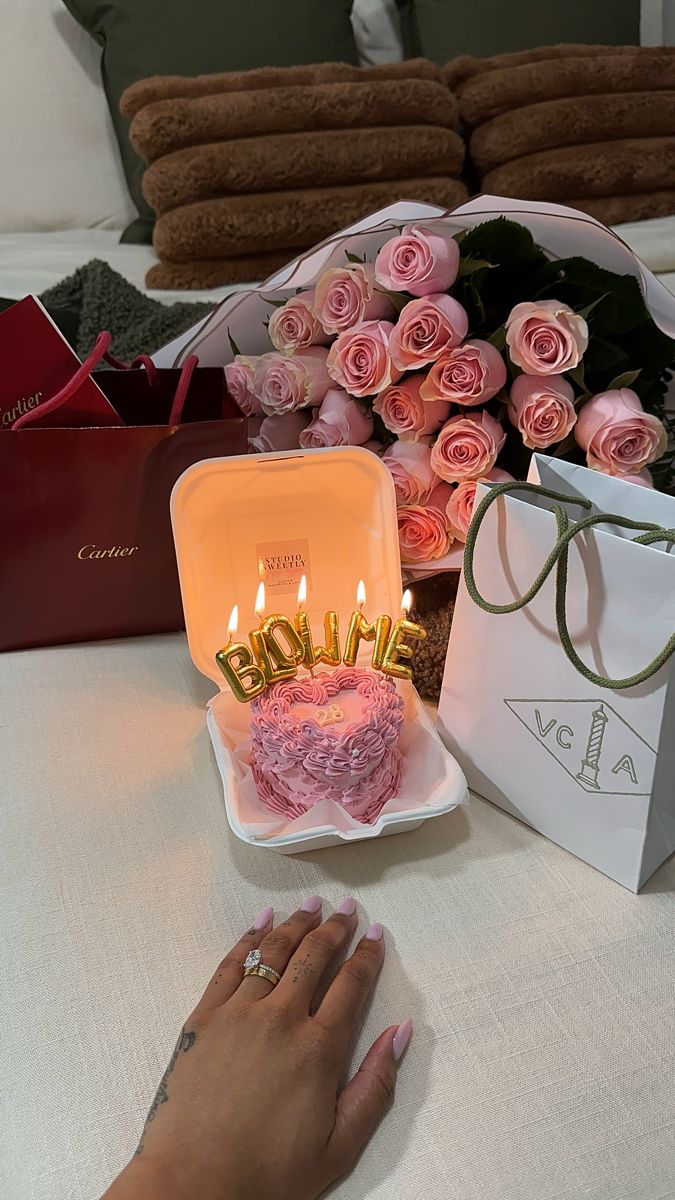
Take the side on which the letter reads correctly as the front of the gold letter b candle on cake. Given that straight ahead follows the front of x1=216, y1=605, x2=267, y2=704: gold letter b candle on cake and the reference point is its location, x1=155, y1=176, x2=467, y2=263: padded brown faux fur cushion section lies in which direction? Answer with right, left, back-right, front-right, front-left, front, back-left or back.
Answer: back

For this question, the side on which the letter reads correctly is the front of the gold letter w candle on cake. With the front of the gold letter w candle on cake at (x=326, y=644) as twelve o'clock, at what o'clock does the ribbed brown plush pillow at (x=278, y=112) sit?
The ribbed brown plush pillow is roughly at 6 o'clock from the gold letter w candle on cake.

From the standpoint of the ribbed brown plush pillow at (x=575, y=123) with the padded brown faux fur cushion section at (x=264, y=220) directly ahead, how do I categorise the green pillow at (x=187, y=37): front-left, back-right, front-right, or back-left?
front-right

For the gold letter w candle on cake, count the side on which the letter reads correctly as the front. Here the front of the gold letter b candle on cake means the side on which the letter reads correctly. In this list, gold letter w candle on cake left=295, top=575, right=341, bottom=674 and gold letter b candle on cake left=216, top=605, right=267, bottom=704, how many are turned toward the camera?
2

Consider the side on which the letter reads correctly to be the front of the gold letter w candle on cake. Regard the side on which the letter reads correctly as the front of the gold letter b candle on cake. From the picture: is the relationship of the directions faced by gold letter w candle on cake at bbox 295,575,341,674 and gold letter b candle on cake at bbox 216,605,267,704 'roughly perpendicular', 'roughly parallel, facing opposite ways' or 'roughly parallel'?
roughly parallel

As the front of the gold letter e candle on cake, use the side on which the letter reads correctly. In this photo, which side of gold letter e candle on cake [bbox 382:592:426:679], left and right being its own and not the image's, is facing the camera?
front

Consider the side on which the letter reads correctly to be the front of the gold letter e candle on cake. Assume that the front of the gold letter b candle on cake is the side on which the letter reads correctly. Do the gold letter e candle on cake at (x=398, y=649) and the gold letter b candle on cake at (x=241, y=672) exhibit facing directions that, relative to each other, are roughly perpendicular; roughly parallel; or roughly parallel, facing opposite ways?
roughly parallel

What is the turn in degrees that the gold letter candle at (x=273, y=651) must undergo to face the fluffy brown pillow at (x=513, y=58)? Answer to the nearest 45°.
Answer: approximately 180°
